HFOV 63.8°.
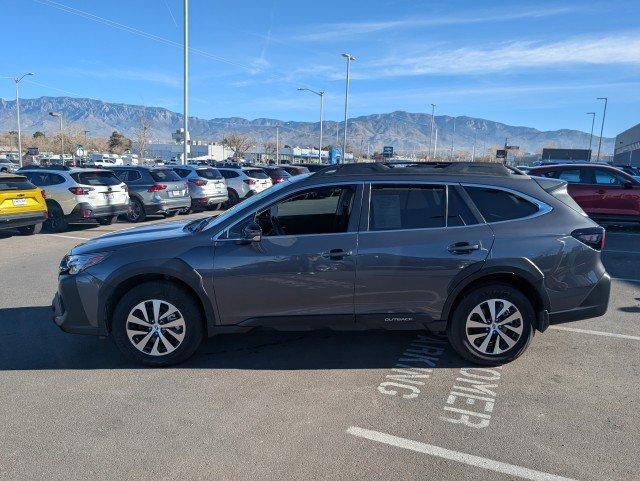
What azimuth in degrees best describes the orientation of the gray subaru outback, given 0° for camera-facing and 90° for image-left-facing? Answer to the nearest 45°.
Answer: approximately 90°

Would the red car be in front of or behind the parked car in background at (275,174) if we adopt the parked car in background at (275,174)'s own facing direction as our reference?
behind

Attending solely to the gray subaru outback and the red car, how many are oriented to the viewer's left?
1

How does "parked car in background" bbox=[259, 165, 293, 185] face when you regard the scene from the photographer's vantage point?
facing away from the viewer and to the left of the viewer

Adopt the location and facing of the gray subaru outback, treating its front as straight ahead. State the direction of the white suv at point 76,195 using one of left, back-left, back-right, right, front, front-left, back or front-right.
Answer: front-right

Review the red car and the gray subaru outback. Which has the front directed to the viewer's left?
the gray subaru outback

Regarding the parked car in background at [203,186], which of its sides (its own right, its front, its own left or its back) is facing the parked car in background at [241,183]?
right

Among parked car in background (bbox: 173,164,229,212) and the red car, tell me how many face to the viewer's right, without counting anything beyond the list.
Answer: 1

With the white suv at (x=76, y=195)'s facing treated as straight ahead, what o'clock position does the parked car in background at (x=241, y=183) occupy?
The parked car in background is roughly at 3 o'clock from the white suv.

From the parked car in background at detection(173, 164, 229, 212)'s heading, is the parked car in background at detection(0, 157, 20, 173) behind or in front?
in front

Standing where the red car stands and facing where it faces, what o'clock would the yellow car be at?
The yellow car is roughly at 5 o'clock from the red car.

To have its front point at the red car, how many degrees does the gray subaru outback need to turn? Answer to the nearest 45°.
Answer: approximately 135° to its right

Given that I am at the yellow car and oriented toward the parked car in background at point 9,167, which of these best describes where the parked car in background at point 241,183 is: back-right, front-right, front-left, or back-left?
front-right

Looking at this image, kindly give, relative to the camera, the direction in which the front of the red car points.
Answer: facing to the right of the viewer

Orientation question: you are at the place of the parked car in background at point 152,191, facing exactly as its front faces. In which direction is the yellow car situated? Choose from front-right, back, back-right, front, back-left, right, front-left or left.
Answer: left

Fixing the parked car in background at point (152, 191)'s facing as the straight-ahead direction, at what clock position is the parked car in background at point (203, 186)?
the parked car in background at point (203, 186) is roughly at 3 o'clock from the parked car in background at point (152, 191).

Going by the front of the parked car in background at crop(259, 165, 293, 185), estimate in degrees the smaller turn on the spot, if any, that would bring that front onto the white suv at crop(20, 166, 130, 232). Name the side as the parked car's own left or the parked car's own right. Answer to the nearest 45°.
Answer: approximately 90° to the parked car's own left

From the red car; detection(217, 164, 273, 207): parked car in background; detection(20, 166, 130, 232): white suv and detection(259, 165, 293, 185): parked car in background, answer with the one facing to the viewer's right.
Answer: the red car
